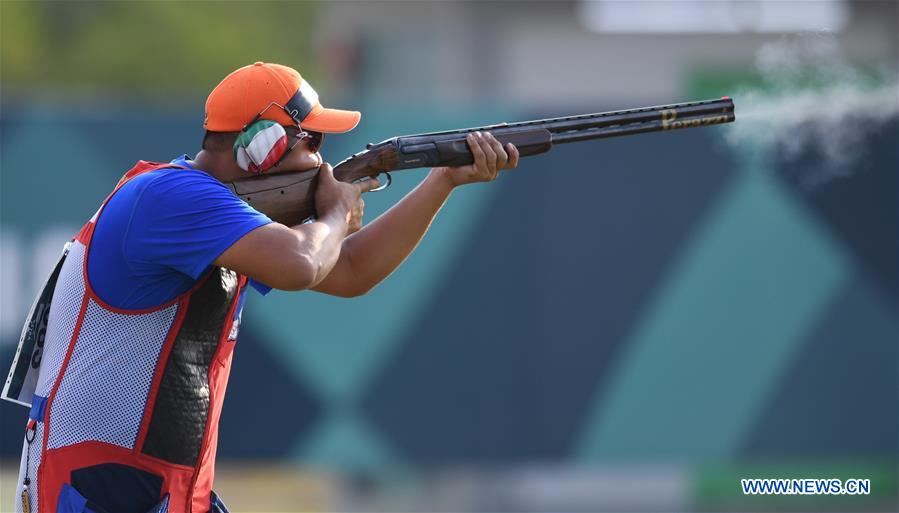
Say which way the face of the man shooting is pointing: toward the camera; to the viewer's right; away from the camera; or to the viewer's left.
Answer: to the viewer's right

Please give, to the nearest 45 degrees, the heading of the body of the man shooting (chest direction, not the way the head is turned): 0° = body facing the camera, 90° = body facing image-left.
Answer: approximately 270°
